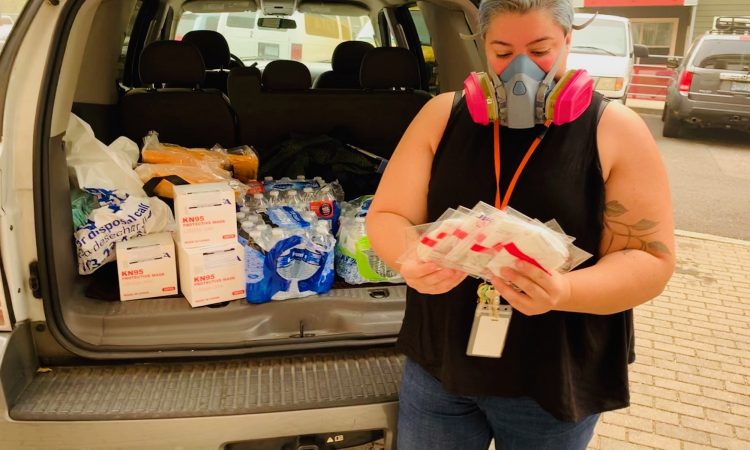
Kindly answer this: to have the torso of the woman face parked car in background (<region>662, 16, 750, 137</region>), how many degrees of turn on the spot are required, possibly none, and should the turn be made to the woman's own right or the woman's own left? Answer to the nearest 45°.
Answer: approximately 180°

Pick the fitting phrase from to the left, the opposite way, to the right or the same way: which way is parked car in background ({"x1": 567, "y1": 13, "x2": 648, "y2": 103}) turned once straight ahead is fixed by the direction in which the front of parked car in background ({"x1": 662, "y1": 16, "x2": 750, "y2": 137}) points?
the opposite way

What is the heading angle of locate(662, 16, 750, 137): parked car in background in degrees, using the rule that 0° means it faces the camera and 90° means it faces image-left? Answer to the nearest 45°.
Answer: approximately 180°

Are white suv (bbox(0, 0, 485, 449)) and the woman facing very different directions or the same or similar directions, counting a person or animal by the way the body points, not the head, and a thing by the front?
very different directions

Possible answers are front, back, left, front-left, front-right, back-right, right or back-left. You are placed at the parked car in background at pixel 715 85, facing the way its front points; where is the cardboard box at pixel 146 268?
back

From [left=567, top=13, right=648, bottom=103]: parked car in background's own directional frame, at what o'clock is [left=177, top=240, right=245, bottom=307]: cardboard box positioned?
The cardboard box is roughly at 12 o'clock from the parked car in background.

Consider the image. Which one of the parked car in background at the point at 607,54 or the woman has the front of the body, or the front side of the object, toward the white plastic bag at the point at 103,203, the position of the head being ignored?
the parked car in background

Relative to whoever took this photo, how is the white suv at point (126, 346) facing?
facing away from the viewer

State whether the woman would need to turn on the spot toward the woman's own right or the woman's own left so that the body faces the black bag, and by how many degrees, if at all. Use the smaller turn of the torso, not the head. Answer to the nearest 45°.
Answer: approximately 135° to the woman's own right

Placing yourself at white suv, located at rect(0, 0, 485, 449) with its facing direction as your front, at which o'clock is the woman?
The woman is roughly at 4 o'clock from the white suv.
